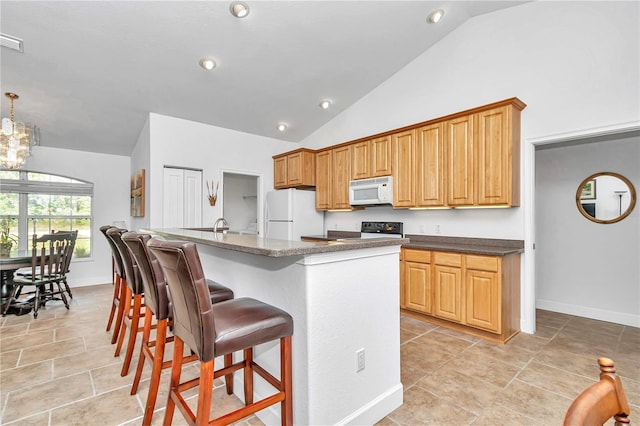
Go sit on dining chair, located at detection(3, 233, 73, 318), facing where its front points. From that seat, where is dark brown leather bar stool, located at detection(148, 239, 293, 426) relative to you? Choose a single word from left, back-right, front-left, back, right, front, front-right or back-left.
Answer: back-left

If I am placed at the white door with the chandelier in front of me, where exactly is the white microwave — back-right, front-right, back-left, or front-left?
back-left

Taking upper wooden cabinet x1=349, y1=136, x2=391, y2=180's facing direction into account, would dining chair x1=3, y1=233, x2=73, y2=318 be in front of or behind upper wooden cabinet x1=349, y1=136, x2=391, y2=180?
in front

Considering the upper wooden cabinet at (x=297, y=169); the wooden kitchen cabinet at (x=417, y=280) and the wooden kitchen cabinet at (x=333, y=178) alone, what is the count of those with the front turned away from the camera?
0

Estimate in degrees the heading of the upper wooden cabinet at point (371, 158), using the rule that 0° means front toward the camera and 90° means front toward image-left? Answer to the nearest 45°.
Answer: approximately 45°

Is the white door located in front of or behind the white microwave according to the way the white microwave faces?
in front

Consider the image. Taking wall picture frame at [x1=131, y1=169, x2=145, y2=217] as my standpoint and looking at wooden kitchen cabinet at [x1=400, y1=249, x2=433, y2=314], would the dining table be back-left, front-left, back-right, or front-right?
back-right

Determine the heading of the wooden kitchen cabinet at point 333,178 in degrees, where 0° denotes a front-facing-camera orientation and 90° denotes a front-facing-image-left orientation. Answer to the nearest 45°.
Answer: approximately 45°

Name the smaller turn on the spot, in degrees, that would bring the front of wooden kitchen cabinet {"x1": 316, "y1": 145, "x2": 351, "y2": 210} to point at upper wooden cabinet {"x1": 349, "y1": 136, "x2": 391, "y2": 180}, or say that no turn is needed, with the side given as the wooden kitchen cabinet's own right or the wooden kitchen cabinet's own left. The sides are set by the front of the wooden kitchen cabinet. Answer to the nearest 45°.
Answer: approximately 90° to the wooden kitchen cabinet's own left

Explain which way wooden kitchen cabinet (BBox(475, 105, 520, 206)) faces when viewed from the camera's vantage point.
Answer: facing the viewer and to the left of the viewer

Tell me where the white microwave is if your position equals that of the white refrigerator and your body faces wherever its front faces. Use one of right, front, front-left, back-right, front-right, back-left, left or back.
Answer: left

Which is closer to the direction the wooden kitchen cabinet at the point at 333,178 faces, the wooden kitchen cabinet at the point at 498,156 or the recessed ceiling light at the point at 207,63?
the recessed ceiling light

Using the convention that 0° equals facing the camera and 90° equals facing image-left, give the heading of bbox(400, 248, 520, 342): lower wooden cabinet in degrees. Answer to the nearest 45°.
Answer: approximately 45°

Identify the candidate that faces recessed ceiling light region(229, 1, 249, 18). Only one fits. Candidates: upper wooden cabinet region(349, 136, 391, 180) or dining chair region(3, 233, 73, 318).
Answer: the upper wooden cabinet

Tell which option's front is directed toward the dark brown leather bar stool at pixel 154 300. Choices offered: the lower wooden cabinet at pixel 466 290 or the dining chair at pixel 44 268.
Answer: the lower wooden cabinet

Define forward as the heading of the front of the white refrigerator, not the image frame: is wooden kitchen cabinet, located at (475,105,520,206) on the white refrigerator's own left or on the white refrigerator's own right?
on the white refrigerator's own left

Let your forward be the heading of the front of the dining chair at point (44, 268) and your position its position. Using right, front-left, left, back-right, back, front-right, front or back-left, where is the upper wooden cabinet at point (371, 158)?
back
